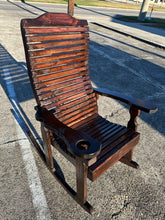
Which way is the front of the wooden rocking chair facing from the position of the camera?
facing the viewer and to the right of the viewer

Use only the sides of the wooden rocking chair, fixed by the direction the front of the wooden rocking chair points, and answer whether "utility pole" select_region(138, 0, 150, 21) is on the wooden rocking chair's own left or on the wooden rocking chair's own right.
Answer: on the wooden rocking chair's own left
